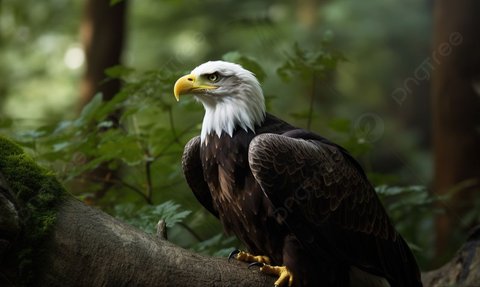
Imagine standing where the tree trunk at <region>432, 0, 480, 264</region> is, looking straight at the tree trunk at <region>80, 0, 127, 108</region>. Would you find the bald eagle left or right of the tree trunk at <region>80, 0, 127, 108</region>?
left

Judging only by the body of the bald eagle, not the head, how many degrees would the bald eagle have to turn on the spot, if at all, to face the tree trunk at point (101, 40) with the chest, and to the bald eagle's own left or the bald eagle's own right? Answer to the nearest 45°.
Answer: approximately 90° to the bald eagle's own right

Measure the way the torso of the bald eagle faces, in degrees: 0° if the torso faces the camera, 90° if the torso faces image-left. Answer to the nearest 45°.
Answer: approximately 45°

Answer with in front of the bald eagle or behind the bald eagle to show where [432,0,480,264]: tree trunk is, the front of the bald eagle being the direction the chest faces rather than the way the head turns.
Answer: behind
